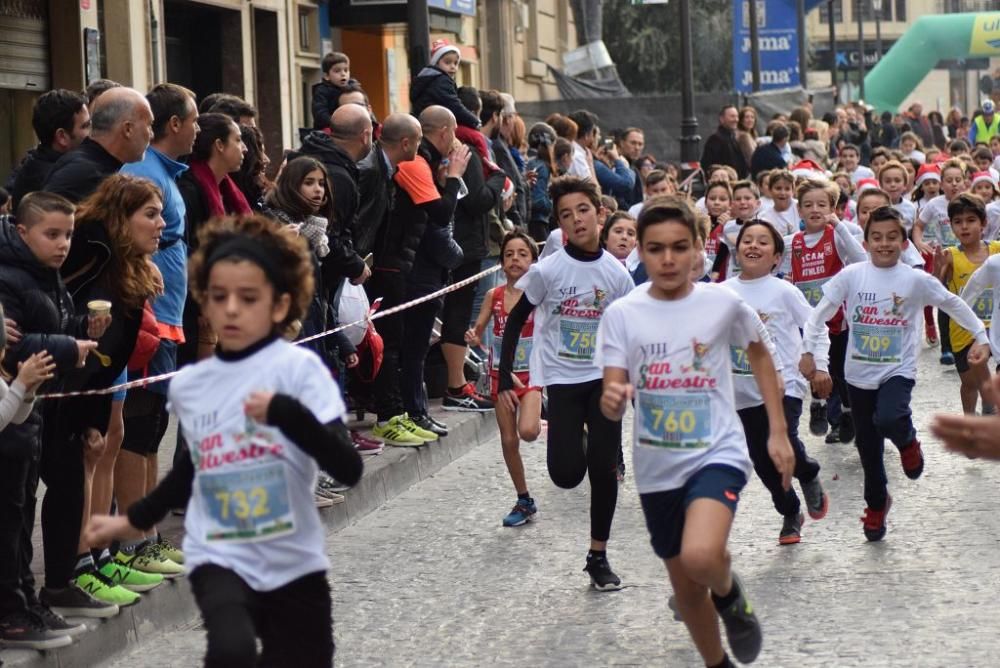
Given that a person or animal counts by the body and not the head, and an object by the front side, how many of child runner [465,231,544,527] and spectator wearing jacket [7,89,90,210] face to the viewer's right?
1

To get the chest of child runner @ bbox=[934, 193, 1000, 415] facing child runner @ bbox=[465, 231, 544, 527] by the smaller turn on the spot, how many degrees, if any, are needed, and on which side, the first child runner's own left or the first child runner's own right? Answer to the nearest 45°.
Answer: approximately 45° to the first child runner's own right

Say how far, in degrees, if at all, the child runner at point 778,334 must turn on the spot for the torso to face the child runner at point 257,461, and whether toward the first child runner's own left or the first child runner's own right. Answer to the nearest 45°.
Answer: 0° — they already face them

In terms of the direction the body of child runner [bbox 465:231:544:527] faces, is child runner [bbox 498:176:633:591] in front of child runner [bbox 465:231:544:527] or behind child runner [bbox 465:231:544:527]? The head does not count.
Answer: in front

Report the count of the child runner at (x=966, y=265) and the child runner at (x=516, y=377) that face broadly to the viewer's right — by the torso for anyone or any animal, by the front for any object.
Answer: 0

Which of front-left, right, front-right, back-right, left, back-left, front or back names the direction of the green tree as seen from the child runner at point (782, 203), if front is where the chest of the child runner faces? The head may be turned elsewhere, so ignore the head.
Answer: back

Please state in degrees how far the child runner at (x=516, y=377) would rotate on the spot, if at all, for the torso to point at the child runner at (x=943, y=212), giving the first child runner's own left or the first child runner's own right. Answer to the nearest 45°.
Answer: approximately 135° to the first child runner's own left

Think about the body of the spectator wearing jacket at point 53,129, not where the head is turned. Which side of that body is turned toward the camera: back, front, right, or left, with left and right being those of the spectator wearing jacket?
right
